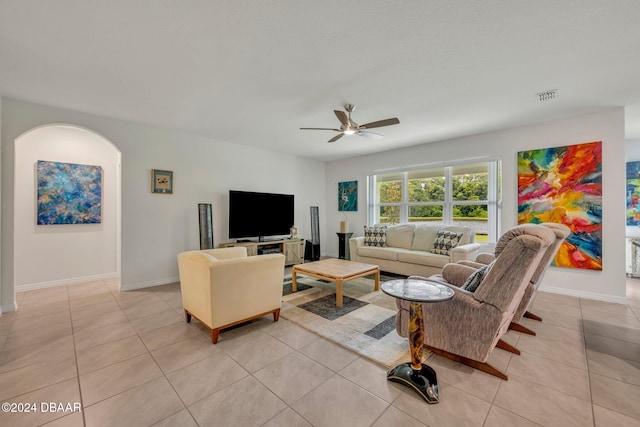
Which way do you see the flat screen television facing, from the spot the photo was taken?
facing the viewer and to the right of the viewer

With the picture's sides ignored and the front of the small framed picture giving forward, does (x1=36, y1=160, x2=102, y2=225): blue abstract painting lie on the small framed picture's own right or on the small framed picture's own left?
on the small framed picture's own right

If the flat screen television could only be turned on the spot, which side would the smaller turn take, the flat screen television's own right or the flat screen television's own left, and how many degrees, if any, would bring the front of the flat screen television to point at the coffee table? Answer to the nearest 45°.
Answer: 0° — it already faces it

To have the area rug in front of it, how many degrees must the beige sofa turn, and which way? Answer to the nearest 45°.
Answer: approximately 45° to its left

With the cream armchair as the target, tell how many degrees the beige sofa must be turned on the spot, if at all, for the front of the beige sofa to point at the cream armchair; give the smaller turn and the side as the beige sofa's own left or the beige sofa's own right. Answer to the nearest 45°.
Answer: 0° — it already faces it

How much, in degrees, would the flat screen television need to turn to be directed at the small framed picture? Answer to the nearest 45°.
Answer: approximately 135° to its right

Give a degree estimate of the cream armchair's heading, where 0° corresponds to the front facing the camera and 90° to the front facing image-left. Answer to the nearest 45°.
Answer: approximately 225°

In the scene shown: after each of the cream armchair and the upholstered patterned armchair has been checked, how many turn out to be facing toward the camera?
0

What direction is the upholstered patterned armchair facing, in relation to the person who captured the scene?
facing away from the viewer and to the left of the viewer

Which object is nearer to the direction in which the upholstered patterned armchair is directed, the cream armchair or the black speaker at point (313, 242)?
the black speaker

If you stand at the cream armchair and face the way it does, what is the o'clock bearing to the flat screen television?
The flat screen television is roughly at 11 o'clock from the cream armchair.

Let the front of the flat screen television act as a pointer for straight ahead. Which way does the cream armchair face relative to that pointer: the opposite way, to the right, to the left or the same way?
to the left

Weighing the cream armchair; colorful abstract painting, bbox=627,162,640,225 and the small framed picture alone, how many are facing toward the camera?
2

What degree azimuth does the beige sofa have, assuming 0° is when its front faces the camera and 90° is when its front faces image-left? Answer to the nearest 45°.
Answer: approximately 45°
